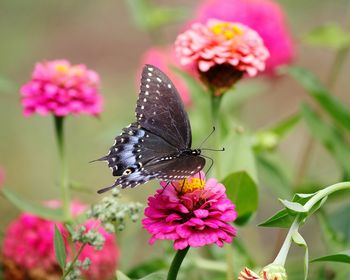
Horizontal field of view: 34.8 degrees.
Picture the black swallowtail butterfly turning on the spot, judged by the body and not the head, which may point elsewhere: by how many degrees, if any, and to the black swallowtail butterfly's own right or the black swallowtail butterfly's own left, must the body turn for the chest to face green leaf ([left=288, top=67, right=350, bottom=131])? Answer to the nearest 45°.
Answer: approximately 45° to the black swallowtail butterfly's own left

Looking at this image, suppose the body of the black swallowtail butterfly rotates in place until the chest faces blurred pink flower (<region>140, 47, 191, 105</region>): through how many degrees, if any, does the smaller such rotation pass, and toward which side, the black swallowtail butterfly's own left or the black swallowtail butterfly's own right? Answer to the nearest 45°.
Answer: approximately 90° to the black swallowtail butterfly's own left

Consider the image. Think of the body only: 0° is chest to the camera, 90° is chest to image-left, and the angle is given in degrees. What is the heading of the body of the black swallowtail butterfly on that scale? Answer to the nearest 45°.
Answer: approximately 270°

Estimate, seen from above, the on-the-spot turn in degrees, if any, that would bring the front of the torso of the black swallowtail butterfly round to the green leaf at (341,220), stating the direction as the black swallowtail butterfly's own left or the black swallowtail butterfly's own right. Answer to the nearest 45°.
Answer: approximately 45° to the black swallowtail butterfly's own left
